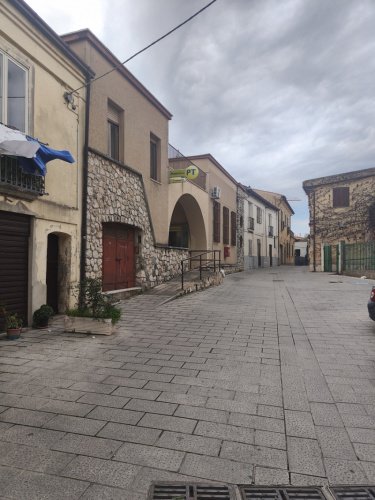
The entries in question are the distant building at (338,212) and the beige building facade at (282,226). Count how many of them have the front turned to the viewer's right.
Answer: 1

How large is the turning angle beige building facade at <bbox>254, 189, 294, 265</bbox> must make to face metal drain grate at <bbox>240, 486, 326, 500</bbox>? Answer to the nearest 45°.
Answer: approximately 90° to its right

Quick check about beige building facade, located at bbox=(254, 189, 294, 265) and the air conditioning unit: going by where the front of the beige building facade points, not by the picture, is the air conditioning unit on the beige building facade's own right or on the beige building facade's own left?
on the beige building facade's own right

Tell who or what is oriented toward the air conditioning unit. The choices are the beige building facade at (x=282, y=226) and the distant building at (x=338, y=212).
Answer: the distant building

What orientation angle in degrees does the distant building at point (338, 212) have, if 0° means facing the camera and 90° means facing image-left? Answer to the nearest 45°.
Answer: approximately 45°

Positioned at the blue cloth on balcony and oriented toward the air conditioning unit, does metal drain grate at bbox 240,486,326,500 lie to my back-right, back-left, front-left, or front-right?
back-right

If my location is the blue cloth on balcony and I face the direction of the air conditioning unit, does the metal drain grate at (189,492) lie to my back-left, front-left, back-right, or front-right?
back-right

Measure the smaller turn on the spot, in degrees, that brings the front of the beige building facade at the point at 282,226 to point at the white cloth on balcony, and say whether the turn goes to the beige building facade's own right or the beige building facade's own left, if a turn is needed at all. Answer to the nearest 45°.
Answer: approximately 90° to the beige building facade's own right

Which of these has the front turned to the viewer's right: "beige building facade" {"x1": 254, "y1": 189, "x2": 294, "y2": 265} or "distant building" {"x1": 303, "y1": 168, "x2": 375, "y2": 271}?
the beige building facade

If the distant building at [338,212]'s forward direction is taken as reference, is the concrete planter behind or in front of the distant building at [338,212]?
in front

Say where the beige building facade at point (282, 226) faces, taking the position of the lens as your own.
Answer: facing to the right of the viewer

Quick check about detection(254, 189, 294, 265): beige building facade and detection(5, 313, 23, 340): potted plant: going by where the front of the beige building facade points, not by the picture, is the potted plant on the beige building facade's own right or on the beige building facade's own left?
on the beige building facade's own right

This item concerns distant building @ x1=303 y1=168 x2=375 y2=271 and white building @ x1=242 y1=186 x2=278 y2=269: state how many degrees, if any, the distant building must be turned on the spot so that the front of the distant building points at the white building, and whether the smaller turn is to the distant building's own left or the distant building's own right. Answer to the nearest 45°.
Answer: approximately 90° to the distant building's own right

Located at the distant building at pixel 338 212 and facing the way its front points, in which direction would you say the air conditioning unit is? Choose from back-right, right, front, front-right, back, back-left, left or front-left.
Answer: front

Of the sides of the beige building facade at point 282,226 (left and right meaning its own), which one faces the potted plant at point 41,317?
right

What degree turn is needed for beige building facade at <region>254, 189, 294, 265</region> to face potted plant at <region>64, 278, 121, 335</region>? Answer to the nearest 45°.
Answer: approximately 90° to its right

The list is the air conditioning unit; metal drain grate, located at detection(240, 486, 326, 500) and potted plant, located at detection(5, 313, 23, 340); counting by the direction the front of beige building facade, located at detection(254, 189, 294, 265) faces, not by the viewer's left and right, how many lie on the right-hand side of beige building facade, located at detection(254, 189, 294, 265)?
3

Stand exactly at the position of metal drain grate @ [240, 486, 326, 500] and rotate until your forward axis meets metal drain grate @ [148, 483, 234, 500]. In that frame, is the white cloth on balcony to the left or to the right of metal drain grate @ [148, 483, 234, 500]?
right

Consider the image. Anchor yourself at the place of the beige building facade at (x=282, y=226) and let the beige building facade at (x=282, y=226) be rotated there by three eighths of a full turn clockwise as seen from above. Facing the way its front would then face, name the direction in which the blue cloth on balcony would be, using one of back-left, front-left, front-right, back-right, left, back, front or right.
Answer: front-left
